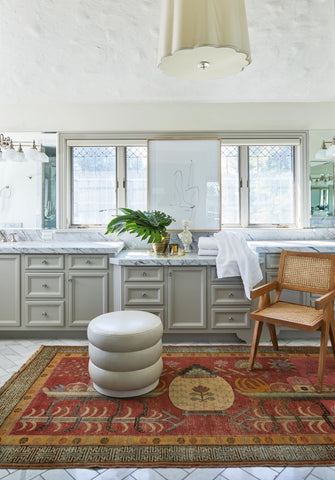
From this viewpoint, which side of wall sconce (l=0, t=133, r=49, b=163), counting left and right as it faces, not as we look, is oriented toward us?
front

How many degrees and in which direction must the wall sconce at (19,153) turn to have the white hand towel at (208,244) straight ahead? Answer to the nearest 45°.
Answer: approximately 45° to its left

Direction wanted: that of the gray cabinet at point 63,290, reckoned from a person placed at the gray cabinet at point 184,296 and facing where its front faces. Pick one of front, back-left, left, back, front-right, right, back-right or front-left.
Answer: right

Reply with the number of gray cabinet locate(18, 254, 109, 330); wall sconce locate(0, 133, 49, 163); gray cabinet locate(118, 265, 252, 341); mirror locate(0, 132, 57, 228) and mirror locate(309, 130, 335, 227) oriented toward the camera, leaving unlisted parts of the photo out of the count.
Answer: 5

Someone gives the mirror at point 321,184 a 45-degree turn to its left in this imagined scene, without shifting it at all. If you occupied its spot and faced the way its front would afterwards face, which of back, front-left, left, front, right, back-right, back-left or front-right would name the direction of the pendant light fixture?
front-right

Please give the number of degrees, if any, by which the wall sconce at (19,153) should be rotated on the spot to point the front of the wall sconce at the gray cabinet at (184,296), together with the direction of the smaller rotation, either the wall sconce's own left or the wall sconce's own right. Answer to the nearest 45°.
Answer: approximately 45° to the wall sconce's own left

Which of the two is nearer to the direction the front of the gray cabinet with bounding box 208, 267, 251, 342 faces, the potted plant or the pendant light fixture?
the pendant light fixture

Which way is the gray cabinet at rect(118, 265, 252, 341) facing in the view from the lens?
facing the viewer

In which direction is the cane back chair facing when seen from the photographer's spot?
facing the viewer and to the left of the viewer

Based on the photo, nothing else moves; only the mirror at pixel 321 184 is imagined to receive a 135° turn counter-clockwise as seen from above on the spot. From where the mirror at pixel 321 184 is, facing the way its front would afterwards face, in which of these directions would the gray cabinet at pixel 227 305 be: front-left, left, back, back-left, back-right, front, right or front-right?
back

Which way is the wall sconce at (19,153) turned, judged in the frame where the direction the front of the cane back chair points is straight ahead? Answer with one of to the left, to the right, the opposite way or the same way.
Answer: to the left

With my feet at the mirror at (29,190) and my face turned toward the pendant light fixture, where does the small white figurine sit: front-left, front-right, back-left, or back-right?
front-left
